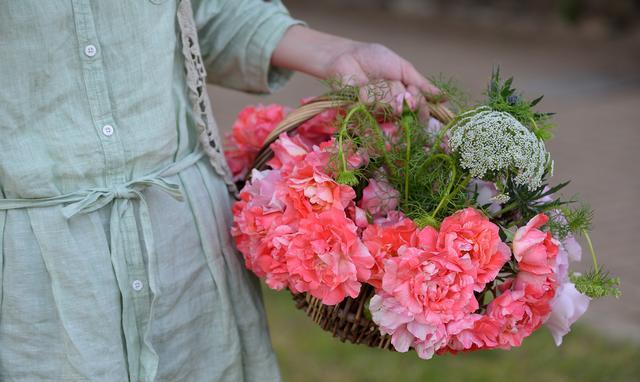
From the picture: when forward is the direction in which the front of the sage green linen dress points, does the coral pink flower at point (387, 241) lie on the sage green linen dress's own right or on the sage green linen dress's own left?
on the sage green linen dress's own left

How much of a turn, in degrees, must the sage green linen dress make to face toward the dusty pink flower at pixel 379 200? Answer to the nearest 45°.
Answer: approximately 90° to its left

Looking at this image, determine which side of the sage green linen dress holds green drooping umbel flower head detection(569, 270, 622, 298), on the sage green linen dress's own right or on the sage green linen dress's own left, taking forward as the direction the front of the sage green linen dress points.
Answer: on the sage green linen dress's own left

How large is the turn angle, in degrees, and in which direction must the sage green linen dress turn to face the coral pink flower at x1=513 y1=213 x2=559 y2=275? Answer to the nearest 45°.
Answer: approximately 90° to its left

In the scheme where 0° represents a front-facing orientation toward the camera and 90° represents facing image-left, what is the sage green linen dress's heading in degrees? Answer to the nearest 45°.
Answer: approximately 0°
